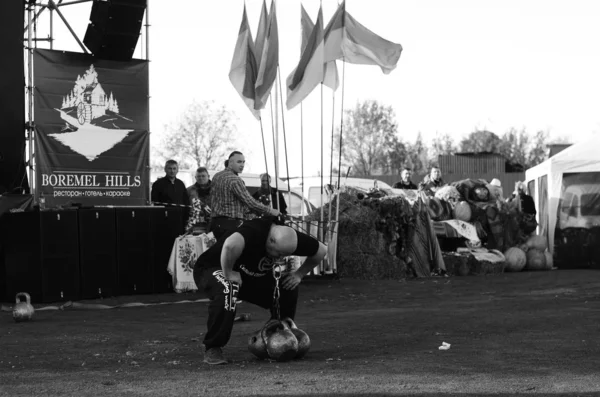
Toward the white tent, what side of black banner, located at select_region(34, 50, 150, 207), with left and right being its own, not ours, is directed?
left

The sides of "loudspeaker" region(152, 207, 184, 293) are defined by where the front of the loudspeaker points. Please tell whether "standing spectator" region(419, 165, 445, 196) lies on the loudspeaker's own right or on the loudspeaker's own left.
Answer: on the loudspeaker's own left

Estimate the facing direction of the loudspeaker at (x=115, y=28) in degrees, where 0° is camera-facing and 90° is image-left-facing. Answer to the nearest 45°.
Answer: approximately 315°

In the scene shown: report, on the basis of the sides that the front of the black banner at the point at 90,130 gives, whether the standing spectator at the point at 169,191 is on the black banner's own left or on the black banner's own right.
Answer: on the black banner's own left

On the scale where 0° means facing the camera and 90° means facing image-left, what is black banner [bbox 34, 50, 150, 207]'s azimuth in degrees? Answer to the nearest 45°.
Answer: approximately 0°

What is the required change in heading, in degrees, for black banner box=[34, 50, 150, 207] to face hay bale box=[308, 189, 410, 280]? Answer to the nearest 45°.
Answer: approximately 90° to its left

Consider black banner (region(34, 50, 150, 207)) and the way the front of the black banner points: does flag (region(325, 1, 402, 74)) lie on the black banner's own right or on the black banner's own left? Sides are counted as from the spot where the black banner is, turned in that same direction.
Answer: on the black banner's own left

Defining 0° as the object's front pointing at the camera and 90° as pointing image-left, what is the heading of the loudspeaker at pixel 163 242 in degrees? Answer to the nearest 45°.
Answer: approximately 0°

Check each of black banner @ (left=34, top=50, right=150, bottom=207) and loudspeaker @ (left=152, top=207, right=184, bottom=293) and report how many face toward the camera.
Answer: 2
